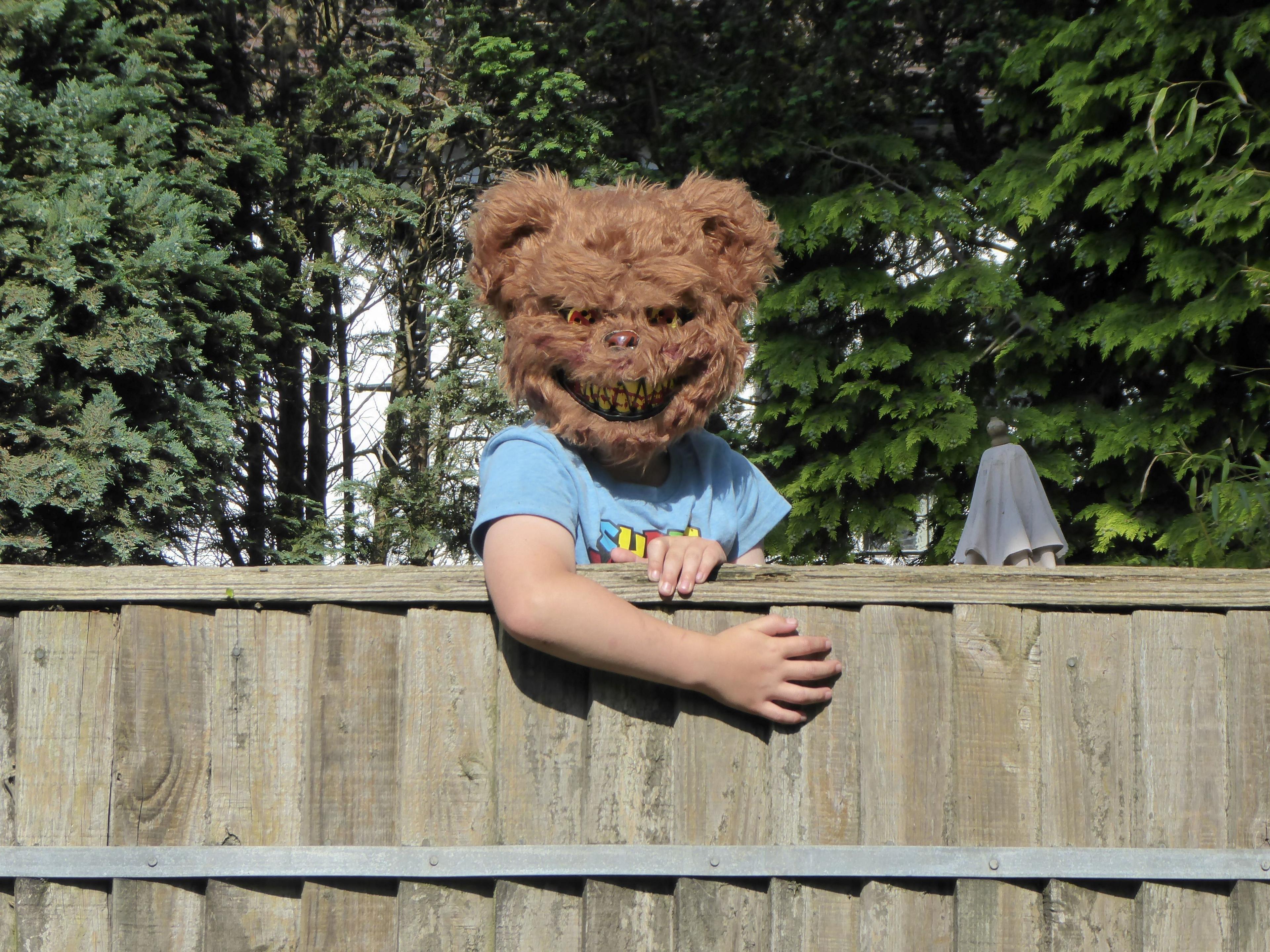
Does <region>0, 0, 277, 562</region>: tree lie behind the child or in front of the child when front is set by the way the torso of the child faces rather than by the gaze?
behind

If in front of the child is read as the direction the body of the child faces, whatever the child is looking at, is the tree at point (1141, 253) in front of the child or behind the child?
behind

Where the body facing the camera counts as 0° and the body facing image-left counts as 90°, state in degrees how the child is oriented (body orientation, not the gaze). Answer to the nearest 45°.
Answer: approximately 0°
